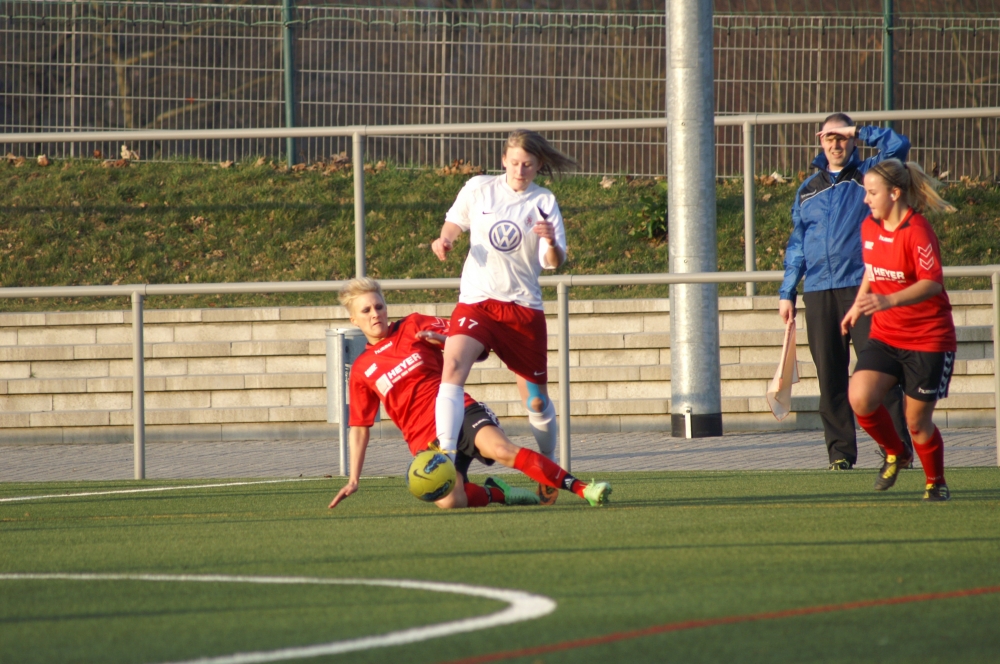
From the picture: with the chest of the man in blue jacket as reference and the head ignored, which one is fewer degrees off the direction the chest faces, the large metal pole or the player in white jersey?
the player in white jersey

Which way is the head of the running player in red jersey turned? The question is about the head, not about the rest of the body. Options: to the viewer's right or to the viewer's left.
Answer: to the viewer's left

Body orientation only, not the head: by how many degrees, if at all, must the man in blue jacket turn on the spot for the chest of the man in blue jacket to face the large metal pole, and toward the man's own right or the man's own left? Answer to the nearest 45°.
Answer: approximately 135° to the man's own right

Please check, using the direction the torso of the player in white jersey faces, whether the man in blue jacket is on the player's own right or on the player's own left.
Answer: on the player's own left

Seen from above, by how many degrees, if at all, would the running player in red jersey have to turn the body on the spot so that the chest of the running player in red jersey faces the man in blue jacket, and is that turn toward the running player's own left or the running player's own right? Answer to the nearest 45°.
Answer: approximately 135° to the running player's own right

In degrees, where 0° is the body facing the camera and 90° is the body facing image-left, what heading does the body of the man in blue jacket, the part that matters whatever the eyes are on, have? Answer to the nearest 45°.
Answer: approximately 0°

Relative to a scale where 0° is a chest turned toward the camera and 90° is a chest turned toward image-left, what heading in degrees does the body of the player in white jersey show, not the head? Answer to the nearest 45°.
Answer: approximately 0°

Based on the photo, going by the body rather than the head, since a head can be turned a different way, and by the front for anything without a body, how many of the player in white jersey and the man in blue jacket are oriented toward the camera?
2
